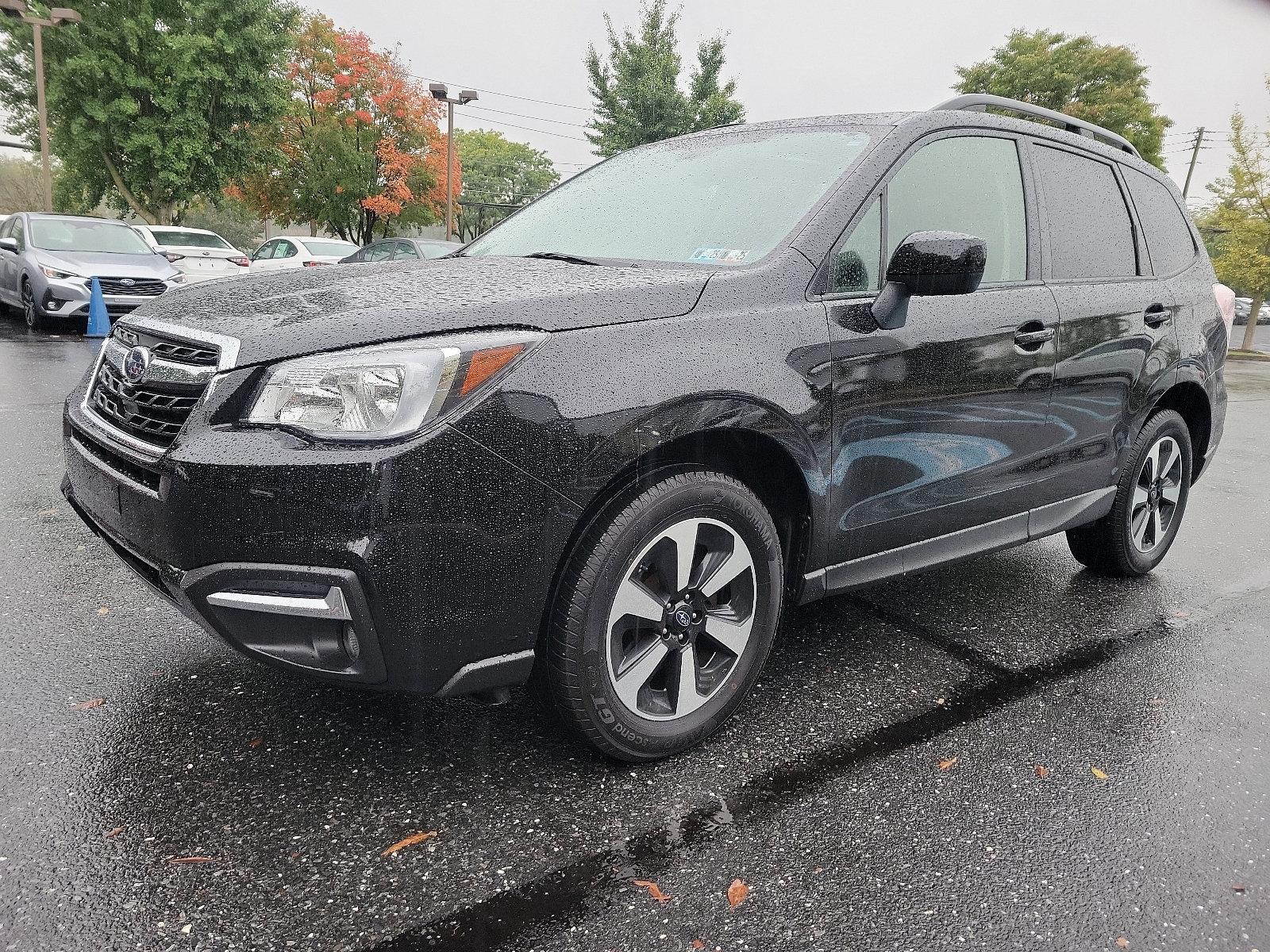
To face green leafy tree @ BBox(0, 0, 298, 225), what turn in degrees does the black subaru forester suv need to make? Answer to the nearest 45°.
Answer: approximately 90° to its right

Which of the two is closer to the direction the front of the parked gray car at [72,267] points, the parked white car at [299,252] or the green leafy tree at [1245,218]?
the green leafy tree

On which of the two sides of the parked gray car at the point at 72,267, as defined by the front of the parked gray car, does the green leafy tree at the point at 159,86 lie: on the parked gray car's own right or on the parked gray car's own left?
on the parked gray car's own left

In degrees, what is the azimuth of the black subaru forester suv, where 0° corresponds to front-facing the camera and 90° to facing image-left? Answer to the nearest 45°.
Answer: approximately 45°

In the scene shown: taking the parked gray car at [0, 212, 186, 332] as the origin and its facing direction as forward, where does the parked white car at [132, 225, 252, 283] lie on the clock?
The parked white car is roughly at 8 o'clock from the parked gray car.
